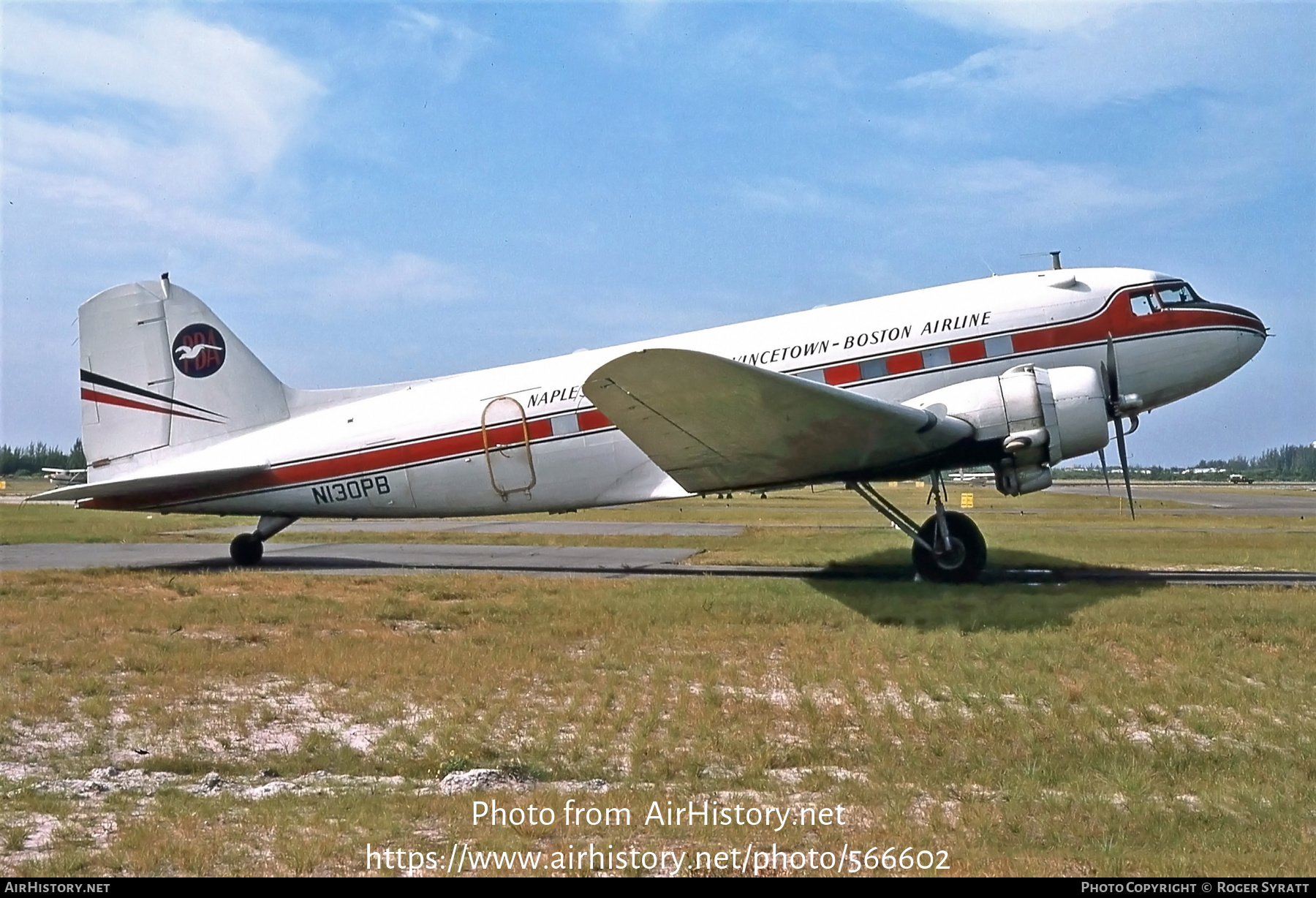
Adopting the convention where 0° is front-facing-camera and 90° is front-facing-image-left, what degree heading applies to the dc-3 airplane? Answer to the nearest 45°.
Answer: approximately 270°
